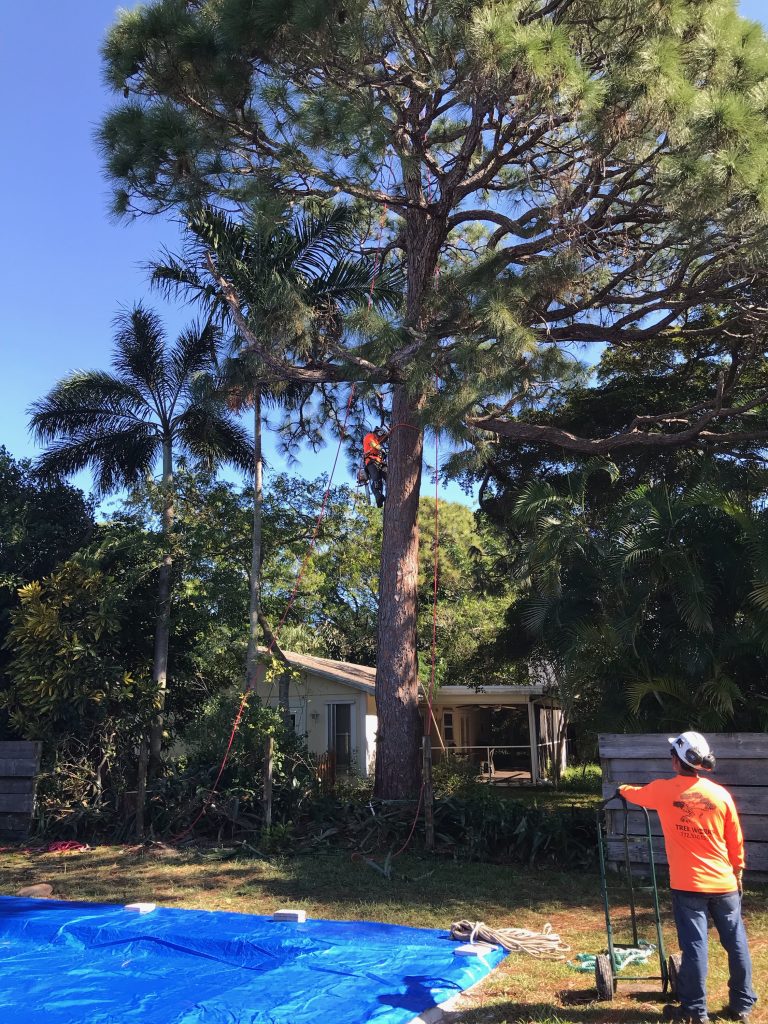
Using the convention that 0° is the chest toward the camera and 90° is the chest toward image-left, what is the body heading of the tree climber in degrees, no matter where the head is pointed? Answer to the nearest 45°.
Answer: approximately 270°

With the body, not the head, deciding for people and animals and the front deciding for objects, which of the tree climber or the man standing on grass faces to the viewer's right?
the tree climber

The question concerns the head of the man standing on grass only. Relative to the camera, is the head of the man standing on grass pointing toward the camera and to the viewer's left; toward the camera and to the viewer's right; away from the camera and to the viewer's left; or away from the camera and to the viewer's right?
away from the camera and to the viewer's left

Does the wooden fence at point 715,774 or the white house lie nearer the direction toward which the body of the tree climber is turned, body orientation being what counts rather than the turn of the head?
the wooden fence

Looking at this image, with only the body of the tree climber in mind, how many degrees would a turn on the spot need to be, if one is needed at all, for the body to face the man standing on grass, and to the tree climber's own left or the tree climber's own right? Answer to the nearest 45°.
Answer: approximately 90° to the tree climber's own right

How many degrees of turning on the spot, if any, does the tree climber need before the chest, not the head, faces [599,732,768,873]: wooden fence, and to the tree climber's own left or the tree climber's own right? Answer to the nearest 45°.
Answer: approximately 45° to the tree climber's own right

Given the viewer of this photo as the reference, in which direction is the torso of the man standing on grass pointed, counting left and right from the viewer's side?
facing away from the viewer and to the left of the viewer

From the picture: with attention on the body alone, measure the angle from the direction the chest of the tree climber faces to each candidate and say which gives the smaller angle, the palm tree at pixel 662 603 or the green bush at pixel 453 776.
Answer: the palm tree

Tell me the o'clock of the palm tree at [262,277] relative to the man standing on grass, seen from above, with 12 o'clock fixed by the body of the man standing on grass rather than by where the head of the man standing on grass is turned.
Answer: The palm tree is roughly at 12 o'clock from the man standing on grass.

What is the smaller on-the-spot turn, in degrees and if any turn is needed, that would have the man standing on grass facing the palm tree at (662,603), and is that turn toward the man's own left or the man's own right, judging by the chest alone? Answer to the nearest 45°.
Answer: approximately 45° to the man's own right

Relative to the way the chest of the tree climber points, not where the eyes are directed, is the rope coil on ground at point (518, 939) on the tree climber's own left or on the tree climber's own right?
on the tree climber's own right

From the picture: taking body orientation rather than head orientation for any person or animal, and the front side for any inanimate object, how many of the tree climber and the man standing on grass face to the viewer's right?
1
